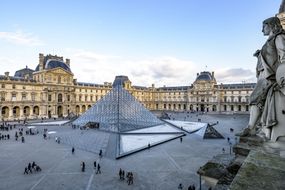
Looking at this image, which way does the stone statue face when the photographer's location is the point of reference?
facing to the left of the viewer

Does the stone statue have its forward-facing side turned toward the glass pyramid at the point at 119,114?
no
